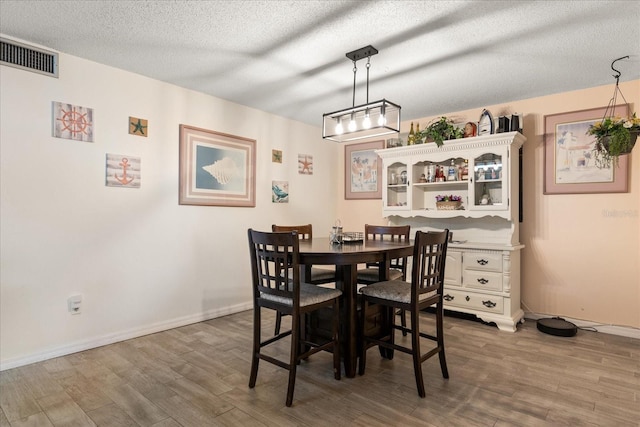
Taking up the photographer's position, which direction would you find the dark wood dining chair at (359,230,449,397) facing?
facing away from the viewer and to the left of the viewer

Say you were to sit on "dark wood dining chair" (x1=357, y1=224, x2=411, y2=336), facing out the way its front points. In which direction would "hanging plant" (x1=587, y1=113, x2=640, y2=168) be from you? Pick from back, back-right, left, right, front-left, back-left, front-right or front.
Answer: back-left

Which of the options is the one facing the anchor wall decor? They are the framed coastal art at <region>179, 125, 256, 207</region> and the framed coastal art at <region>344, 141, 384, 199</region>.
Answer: the framed coastal art at <region>344, 141, 384, 199</region>

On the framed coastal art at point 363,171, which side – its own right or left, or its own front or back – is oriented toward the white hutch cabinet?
left

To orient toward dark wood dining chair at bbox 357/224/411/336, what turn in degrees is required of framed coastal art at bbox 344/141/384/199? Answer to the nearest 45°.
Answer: approximately 45° to its left

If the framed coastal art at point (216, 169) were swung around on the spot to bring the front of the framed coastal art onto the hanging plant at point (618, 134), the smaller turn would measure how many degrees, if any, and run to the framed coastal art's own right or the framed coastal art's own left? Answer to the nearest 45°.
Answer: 0° — it already faces it

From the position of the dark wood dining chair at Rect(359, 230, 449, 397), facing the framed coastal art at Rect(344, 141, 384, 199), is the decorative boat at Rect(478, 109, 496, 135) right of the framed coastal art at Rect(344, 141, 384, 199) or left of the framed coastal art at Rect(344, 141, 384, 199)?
right

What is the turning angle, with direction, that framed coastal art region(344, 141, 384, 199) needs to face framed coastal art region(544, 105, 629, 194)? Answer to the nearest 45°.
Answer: approximately 90° to its left

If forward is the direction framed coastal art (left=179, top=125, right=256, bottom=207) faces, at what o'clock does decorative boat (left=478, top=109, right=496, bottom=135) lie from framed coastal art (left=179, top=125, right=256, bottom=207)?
The decorative boat is roughly at 11 o'clock from the framed coastal art.
